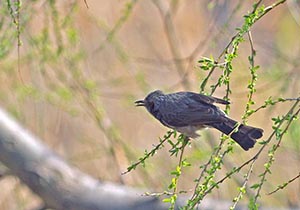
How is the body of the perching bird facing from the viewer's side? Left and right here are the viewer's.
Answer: facing to the left of the viewer
